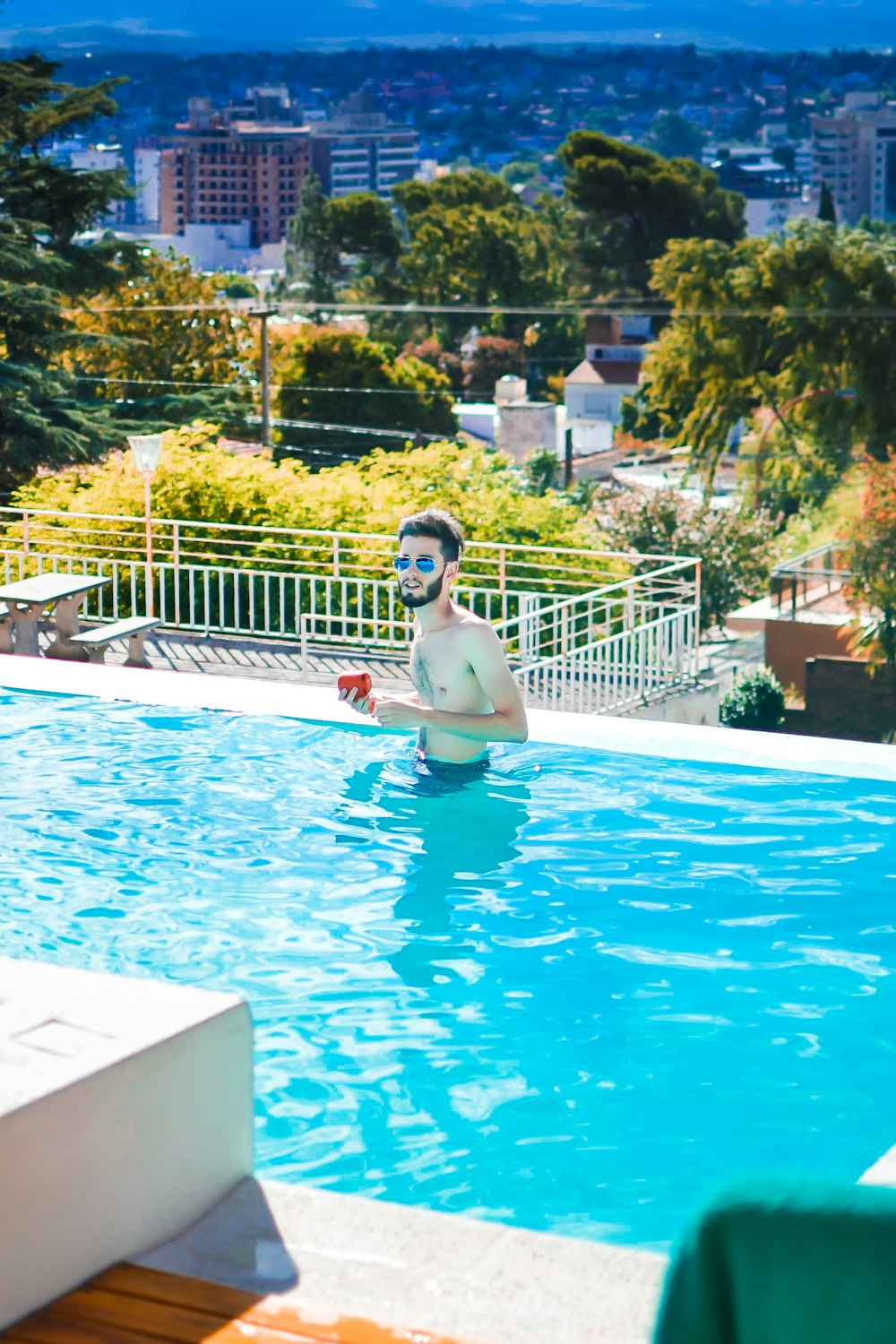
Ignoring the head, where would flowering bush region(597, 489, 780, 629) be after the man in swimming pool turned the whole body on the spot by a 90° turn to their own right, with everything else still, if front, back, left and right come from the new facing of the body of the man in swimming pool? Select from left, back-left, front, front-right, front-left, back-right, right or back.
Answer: front-right

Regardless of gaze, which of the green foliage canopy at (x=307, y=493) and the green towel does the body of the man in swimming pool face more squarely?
the green towel

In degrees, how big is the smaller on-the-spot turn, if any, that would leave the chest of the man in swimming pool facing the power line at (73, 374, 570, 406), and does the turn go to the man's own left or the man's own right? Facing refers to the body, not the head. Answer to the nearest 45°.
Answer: approximately 135° to the man's own right

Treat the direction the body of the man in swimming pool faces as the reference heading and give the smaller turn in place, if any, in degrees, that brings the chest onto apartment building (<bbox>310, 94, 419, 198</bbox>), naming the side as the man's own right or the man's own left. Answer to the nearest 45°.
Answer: approximately 135° to the man's own right

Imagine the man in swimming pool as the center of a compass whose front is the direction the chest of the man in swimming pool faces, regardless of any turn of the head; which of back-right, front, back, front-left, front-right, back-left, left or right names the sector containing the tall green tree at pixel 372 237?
back-right

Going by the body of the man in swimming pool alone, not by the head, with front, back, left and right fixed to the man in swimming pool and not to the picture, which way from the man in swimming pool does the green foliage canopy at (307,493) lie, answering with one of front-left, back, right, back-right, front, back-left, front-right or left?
back-right

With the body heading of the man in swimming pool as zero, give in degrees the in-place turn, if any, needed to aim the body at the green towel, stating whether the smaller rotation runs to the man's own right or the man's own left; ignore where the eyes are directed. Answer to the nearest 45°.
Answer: approximately 45° to the man's own left

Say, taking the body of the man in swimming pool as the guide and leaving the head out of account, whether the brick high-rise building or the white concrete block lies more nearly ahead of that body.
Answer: the white concrete block

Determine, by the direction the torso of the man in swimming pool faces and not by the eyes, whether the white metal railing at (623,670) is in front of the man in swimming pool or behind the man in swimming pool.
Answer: behind

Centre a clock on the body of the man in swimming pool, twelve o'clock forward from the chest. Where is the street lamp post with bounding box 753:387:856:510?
The street lamp post is roughly at 5 o'clock from the man in swimming pool.

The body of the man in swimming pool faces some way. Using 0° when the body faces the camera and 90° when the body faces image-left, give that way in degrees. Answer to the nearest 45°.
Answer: approximately 45°

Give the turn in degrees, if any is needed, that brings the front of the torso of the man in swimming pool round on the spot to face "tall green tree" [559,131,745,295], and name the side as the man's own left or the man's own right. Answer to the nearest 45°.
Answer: approximately 135° to the man's own right
